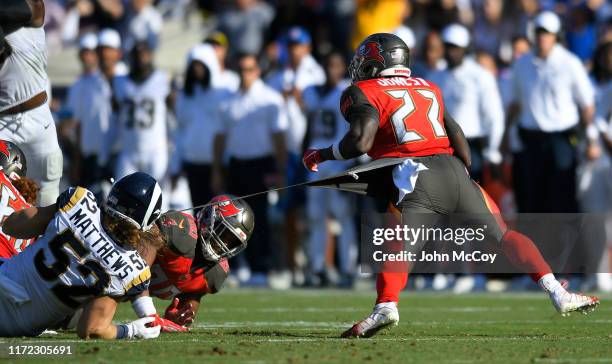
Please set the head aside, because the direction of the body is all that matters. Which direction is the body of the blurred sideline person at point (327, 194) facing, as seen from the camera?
toward the camera

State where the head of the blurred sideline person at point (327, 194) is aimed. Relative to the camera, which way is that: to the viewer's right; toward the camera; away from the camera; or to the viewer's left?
toward the camera

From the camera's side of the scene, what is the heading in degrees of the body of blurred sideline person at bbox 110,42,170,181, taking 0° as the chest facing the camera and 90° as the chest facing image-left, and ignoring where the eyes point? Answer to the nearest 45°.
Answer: approximately 0°

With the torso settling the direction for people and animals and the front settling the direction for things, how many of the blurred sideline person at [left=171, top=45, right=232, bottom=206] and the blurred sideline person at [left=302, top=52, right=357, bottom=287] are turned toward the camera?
2

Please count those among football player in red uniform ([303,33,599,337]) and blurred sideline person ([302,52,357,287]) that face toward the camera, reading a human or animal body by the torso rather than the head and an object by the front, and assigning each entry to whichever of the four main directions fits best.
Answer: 1

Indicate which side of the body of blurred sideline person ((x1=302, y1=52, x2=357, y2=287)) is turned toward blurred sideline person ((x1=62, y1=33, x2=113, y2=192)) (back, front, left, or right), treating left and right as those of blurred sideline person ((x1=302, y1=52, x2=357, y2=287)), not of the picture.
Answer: right

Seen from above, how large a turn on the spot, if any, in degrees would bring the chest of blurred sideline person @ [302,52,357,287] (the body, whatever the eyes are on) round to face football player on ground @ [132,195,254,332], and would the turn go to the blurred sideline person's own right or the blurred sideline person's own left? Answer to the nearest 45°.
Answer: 0° — they already face them

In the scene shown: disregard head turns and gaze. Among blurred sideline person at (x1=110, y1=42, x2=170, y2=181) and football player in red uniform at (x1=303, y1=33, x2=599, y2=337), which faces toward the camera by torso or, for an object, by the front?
the blurred sideline person

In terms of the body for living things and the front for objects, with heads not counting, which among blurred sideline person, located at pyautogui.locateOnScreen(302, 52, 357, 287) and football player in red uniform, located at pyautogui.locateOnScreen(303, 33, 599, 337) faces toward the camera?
the blurred sideline person

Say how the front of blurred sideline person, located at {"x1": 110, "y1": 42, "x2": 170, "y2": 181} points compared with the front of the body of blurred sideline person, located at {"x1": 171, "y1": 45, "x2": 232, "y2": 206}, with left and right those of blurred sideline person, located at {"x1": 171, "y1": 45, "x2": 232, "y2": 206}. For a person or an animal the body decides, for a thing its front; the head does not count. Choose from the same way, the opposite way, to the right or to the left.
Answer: the same way

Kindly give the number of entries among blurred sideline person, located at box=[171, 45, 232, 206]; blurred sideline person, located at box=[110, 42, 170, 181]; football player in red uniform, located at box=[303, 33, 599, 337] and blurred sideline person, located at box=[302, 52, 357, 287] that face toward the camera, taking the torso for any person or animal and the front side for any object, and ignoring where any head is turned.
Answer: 3

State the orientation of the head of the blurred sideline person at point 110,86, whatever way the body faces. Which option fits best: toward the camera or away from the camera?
toward the camera

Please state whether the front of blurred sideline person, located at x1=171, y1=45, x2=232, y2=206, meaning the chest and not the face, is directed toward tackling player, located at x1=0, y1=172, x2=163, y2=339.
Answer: yes

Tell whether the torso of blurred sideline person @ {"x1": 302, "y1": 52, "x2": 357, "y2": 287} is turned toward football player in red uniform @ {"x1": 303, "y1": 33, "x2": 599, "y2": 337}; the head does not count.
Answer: yes
